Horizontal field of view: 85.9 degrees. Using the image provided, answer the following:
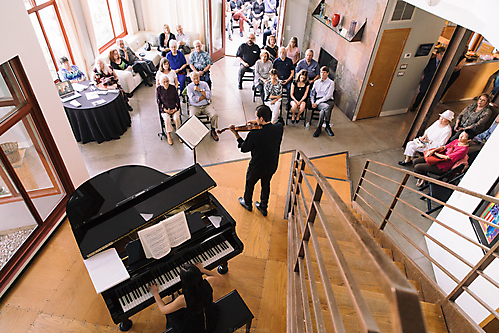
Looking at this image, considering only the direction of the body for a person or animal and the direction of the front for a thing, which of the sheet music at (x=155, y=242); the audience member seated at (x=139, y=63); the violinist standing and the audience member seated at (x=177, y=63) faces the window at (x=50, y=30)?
the violinist standing

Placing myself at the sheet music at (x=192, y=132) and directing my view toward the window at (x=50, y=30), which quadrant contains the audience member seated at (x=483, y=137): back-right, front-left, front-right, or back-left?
back-right

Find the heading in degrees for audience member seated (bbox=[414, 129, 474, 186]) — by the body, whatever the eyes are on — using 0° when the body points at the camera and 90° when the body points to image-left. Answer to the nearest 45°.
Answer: approximately 90°

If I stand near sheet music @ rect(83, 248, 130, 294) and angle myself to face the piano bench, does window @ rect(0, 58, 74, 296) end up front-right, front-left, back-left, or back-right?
back-left

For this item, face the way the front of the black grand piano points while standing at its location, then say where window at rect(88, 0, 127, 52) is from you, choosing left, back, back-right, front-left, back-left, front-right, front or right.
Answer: back-left

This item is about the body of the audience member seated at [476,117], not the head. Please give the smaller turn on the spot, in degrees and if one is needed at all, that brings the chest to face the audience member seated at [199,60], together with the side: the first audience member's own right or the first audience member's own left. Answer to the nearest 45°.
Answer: approximately 45° to the first audience member's own right

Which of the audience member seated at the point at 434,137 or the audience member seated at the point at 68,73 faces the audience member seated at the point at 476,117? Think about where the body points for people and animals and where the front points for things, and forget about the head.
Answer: the audience member seated at the point at 68,73

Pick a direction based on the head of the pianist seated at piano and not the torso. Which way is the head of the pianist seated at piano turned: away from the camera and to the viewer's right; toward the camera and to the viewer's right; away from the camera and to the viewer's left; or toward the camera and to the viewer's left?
away from the camera and to the viewer's left

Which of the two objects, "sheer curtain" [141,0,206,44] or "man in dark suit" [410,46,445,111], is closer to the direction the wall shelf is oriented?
the sheer curtain
